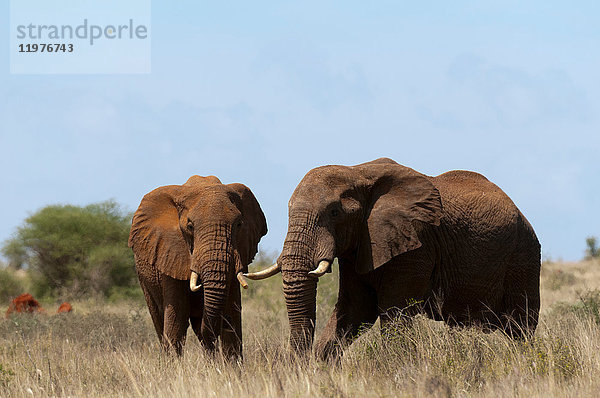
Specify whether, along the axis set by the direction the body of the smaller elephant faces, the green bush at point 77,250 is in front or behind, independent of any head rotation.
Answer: behind

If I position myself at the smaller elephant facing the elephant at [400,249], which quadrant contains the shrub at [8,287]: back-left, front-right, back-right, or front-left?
back-left

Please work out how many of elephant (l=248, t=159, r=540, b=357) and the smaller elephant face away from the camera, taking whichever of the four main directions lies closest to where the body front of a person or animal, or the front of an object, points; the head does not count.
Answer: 0

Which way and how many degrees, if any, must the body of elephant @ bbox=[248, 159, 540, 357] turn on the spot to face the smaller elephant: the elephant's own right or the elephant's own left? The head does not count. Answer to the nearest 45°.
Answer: approximately 45° to the elephant's own right

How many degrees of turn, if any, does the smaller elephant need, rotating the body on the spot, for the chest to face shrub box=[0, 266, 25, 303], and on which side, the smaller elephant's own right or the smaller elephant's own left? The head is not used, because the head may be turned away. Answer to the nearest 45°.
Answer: approximately 180°

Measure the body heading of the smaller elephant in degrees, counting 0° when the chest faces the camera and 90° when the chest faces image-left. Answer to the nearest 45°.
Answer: approximately 0°

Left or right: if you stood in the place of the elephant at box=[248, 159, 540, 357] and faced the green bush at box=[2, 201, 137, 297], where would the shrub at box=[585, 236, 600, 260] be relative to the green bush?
right

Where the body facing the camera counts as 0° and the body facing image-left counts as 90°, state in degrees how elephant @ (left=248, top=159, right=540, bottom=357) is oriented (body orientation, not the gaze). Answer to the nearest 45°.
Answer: approximately 45°

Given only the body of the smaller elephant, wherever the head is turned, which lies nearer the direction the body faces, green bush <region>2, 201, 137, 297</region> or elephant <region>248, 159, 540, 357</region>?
the elephant

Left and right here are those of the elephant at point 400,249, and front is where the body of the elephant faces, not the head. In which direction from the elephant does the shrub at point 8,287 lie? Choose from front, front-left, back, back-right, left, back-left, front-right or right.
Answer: right
